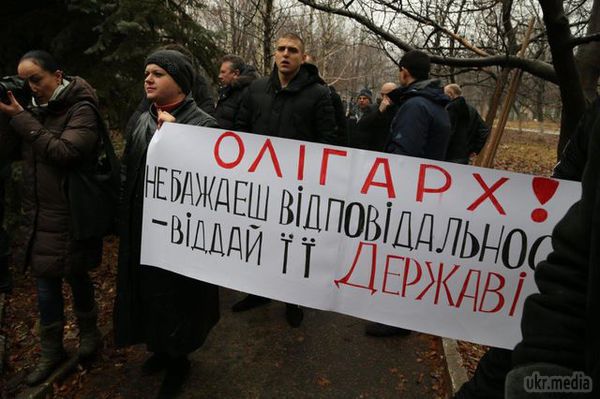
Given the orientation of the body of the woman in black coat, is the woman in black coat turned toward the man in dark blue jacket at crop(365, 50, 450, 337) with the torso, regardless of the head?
no

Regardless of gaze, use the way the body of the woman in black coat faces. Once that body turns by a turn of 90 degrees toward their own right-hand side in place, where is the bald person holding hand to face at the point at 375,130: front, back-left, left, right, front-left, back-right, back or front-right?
right

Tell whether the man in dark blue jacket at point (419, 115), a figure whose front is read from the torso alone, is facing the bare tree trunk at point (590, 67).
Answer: no

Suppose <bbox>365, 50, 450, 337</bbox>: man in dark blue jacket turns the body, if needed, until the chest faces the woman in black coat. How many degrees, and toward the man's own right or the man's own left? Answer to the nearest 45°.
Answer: approximately 90° to the man's own left

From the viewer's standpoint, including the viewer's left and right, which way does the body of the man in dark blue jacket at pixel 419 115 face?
facing away from the viewer and to the left of the viewer

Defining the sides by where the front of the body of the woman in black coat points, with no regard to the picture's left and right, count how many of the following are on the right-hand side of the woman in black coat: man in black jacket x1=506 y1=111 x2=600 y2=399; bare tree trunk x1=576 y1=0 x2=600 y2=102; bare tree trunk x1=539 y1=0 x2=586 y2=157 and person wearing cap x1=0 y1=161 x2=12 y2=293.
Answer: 1

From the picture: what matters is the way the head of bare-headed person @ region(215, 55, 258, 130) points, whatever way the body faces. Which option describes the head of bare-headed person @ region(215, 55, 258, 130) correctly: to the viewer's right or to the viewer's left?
to the viewer's left
